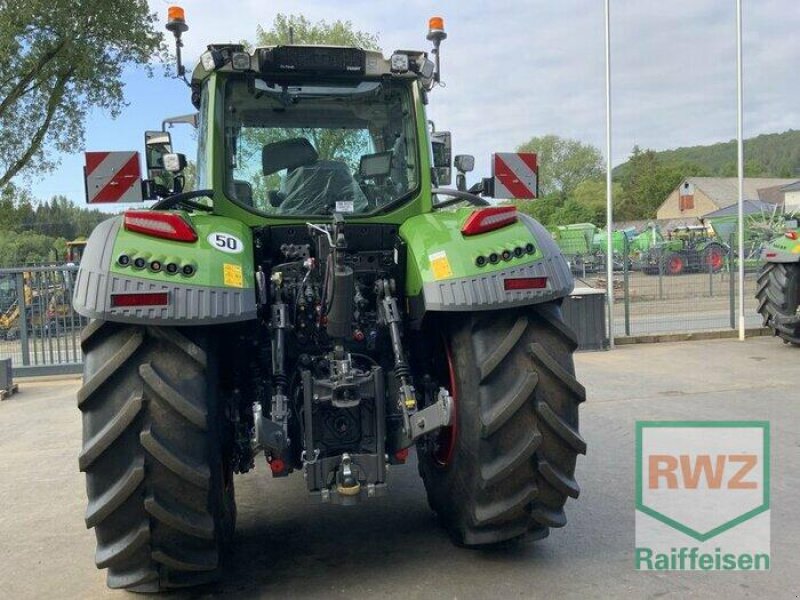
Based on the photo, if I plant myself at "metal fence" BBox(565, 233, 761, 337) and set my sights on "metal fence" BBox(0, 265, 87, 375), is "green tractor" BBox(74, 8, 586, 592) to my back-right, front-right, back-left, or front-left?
front-left

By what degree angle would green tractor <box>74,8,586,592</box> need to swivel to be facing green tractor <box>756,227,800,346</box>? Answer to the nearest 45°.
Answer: approximately 45° to its right

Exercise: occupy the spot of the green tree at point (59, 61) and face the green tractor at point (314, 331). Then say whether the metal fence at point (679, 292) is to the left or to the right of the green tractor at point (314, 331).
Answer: left

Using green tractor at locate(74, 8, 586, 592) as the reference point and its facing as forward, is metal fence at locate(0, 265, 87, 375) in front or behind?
in front

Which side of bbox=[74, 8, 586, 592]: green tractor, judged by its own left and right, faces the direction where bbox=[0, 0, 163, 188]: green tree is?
front

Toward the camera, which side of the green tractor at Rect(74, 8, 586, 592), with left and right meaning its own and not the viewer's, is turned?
back

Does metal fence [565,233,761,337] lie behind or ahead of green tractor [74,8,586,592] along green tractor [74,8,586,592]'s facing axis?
ahead

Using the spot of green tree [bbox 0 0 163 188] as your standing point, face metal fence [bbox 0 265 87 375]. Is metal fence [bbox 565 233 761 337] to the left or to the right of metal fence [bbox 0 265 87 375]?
left
